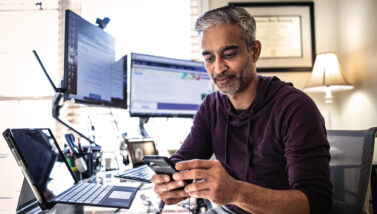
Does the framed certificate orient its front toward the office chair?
yes

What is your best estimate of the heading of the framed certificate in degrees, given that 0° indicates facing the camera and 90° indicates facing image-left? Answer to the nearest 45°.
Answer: approximately 0°

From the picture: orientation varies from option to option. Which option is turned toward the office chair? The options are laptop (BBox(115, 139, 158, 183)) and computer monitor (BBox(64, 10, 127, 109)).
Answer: the computer monitor

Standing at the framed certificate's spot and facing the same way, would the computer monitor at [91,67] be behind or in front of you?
in front

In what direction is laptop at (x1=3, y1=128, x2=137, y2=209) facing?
to the viewer's right

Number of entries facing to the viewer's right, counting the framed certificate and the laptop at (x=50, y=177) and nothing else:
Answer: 1

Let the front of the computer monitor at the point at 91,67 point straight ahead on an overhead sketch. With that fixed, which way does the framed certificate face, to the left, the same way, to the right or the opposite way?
to the right
